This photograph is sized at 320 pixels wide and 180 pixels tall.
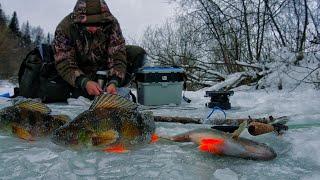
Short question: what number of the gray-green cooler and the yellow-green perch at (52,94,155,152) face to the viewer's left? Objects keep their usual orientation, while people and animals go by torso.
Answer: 1

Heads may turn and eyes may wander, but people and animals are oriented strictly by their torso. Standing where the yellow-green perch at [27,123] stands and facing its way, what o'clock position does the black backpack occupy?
The black backpack is roughly at 3 o'clock from the yellow-green perch.

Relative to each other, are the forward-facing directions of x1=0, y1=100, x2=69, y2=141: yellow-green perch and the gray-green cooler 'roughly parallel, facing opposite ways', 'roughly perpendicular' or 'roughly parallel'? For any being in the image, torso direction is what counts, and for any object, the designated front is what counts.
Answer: roughly perpendicular

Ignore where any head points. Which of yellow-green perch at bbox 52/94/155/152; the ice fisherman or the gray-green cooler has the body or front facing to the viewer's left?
the yellow-green perch

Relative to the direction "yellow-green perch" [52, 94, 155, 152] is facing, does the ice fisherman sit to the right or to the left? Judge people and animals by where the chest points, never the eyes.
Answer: on its right

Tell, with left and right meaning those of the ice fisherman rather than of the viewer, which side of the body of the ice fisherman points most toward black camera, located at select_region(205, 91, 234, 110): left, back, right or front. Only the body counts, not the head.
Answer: left

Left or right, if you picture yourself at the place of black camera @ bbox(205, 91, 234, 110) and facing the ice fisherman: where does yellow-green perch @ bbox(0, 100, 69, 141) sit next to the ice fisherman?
left

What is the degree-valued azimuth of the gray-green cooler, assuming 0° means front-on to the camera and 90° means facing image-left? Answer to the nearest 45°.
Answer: approximately 0°
